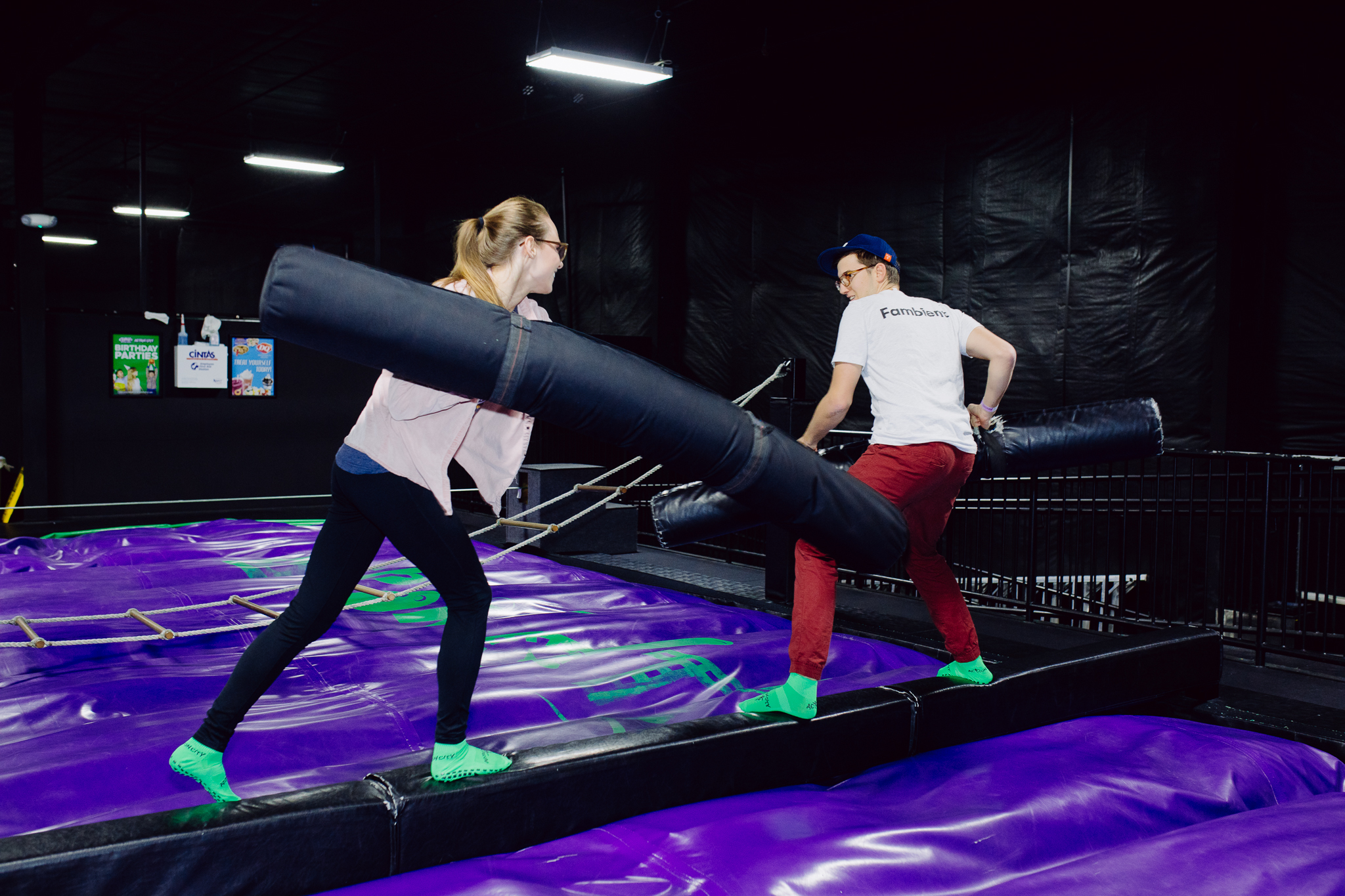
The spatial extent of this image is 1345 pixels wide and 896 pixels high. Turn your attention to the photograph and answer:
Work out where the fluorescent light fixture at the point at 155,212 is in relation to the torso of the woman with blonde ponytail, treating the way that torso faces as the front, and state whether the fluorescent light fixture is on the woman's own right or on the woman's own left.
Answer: on the woman's own left

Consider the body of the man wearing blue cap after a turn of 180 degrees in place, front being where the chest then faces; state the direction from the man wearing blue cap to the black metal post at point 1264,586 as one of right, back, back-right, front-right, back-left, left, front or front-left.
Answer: left

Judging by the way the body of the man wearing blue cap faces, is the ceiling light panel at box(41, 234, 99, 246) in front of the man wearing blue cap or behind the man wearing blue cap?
in front

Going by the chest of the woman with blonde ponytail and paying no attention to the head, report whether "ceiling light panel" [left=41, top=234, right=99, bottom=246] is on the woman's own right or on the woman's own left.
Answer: on the woman's own left

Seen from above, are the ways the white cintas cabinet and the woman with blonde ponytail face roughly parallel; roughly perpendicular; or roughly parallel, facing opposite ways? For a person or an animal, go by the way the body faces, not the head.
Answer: roughly perpendicular

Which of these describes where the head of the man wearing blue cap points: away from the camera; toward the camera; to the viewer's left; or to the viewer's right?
to the viewer's left

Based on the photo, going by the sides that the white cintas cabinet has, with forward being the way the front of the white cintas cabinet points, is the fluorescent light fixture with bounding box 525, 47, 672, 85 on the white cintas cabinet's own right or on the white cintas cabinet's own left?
on the white cintas cabinet's own left

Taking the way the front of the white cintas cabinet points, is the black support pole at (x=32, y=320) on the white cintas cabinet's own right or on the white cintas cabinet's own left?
on the white cintas cabinet's own right

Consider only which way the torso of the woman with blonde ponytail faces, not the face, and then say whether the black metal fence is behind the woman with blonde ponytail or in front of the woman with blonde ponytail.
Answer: in front

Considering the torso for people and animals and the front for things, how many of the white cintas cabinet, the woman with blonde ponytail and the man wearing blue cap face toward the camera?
1

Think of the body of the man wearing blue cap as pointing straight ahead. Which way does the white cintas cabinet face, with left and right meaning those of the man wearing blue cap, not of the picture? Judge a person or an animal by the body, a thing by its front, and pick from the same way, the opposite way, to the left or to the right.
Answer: the opposite way

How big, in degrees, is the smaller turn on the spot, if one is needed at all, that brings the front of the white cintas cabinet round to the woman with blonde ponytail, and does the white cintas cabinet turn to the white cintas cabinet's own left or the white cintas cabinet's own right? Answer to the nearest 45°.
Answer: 0° — it already faces them

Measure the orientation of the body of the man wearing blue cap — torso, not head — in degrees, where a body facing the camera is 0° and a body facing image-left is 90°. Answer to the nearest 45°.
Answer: approximately 135°

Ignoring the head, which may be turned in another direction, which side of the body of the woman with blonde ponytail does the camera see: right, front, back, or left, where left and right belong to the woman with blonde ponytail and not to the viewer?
right

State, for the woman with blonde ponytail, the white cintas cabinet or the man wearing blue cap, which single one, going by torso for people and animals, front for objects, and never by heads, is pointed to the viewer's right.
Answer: the woman with blonde ponytail

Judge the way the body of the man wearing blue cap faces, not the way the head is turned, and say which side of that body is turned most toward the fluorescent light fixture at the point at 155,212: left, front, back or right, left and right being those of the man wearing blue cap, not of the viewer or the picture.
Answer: front

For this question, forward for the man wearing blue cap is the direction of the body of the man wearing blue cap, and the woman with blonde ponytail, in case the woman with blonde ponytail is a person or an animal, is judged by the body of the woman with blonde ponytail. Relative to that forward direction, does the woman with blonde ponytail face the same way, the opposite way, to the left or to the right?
to the right

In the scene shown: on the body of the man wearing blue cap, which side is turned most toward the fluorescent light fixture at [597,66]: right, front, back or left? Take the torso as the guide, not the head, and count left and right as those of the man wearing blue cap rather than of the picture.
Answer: front

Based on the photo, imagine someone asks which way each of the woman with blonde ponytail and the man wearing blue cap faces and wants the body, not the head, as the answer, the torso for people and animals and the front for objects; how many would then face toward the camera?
0
